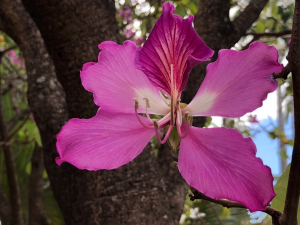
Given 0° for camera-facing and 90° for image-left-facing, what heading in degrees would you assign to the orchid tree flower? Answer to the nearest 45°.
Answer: approximately 0°

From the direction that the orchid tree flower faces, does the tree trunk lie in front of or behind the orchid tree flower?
behind

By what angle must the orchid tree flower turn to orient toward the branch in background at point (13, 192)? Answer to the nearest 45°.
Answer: approximately 135° to its right

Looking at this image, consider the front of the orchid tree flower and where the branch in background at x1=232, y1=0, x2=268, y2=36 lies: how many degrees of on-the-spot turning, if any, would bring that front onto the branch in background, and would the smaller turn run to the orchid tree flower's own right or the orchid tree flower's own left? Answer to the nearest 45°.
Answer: approximately 180°

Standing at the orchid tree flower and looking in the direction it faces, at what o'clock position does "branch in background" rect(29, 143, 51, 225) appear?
The branch in background is roughly at 5 o'clock from the orchid tree flower.

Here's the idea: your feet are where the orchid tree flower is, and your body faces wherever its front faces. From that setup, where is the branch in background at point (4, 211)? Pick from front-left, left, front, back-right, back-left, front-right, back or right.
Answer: back-right
